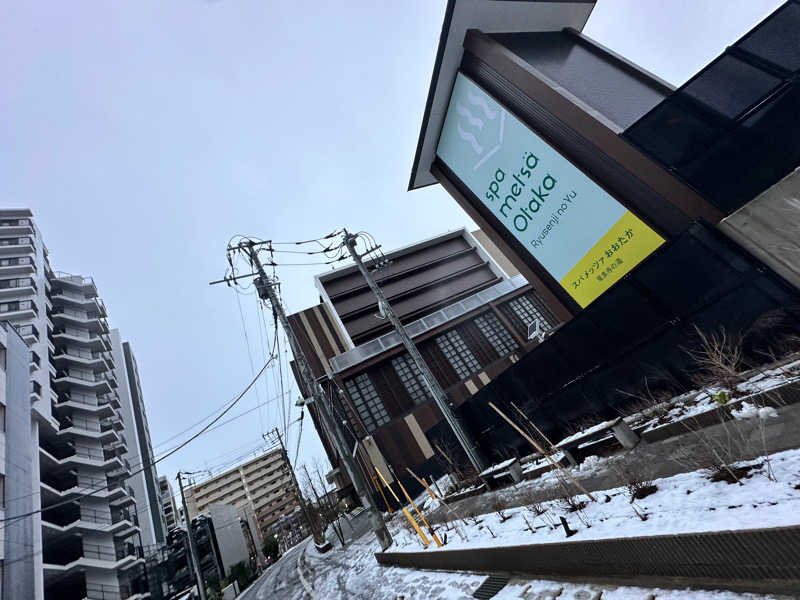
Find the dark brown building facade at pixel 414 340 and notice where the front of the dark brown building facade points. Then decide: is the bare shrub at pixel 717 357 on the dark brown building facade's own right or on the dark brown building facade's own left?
on the dark brown building facade's own left

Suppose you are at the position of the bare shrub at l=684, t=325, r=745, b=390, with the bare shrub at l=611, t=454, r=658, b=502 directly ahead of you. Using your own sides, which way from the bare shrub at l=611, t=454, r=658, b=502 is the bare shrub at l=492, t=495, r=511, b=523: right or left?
right

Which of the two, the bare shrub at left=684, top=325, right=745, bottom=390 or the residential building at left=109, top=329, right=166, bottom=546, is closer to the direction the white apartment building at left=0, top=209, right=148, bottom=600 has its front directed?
the bare shrub

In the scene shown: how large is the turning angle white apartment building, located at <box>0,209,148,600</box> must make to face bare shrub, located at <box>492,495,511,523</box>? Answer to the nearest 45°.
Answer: approximately 45° to its right

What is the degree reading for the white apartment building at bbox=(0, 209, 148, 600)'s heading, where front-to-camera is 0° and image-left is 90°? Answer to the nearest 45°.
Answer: approximately 315°

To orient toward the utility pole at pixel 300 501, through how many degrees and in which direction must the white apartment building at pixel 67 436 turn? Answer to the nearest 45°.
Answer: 0° — it already faces it

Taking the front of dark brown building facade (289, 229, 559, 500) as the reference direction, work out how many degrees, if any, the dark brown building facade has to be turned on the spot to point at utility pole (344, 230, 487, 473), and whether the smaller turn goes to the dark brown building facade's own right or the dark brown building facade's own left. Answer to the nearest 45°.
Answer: approximately 45° to the dark brown building facade's own left

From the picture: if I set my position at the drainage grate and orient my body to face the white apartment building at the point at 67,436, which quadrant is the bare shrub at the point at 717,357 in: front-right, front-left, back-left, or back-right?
back-right
